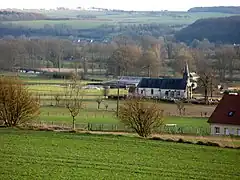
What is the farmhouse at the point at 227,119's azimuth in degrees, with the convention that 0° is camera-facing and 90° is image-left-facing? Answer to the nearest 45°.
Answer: approximately 0°

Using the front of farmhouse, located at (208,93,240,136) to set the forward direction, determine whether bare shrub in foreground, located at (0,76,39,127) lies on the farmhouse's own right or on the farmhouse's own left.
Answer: on the farmhouse's own right

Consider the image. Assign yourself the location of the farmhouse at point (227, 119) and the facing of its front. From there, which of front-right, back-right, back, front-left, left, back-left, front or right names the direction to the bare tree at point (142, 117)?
front-right

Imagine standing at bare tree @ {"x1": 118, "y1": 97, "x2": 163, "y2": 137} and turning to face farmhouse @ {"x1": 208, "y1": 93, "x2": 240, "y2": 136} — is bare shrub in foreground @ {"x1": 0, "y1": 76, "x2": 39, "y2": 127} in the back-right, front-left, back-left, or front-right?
back-left

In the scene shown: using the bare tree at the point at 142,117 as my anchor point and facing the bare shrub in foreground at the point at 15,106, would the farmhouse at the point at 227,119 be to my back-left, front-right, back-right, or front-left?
back-right
